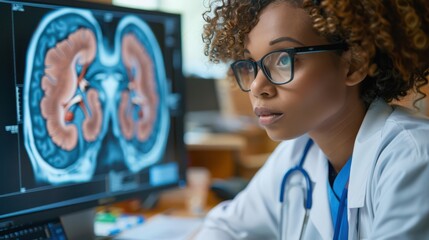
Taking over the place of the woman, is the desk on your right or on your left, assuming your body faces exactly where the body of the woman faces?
on your right

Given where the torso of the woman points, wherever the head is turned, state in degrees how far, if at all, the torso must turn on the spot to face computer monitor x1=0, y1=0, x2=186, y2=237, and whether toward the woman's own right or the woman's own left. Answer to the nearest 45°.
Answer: approximately 45° to the woman's own right

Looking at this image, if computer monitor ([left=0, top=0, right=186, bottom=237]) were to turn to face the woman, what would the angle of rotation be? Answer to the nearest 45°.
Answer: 0° — it already faces them

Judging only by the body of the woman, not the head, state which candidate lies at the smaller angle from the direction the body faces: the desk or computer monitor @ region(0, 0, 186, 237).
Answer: the computer monitor

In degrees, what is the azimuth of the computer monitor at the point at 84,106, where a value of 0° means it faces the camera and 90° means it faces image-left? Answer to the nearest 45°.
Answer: approximately 315°

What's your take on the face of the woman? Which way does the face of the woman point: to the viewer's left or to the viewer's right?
to the viewer's left

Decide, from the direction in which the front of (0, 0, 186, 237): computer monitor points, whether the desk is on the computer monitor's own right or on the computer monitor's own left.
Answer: on the computer monitor's own left

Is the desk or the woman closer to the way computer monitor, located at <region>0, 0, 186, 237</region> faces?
the woman
